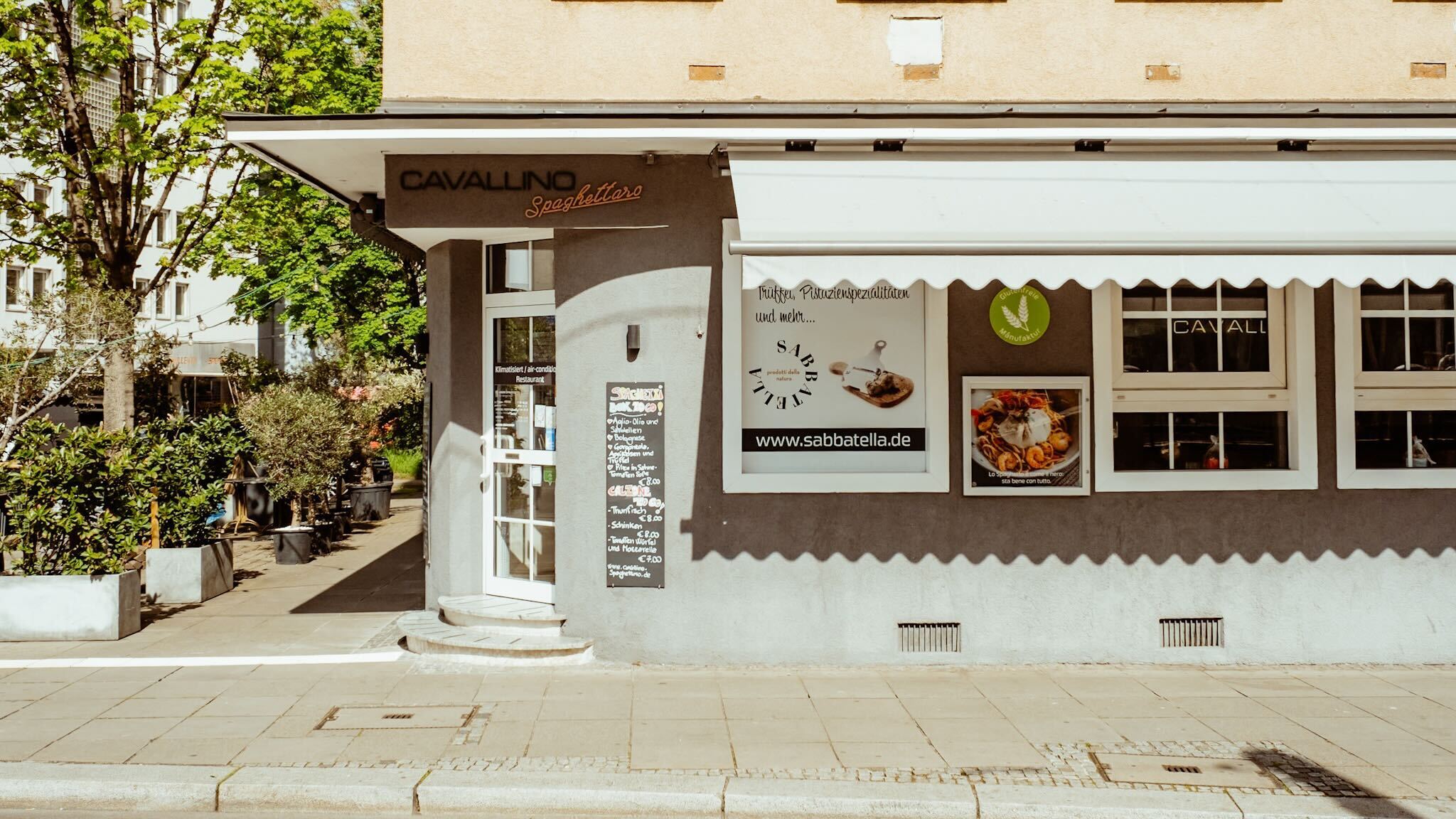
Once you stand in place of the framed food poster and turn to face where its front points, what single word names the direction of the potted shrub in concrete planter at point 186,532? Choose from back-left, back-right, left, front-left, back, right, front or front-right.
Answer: right

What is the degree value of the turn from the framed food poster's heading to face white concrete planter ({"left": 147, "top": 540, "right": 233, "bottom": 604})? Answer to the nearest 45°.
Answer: approximately 90° to its right

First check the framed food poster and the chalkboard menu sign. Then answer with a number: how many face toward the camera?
2

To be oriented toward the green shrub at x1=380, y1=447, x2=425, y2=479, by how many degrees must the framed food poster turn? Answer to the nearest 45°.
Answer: approximately 135° to its right

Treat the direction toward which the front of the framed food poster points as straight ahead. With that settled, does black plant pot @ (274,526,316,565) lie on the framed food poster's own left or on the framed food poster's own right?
on the framed food poster's own right

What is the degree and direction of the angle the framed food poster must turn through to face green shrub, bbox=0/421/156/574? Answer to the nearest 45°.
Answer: approximately 90° to its right

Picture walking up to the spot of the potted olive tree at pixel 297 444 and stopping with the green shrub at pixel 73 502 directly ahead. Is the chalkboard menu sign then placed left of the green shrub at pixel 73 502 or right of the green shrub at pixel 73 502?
left

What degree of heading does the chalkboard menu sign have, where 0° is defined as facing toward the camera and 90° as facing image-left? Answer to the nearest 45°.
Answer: approximately 0°

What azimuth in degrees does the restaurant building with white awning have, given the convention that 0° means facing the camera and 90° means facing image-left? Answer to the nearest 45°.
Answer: approximately 0°
